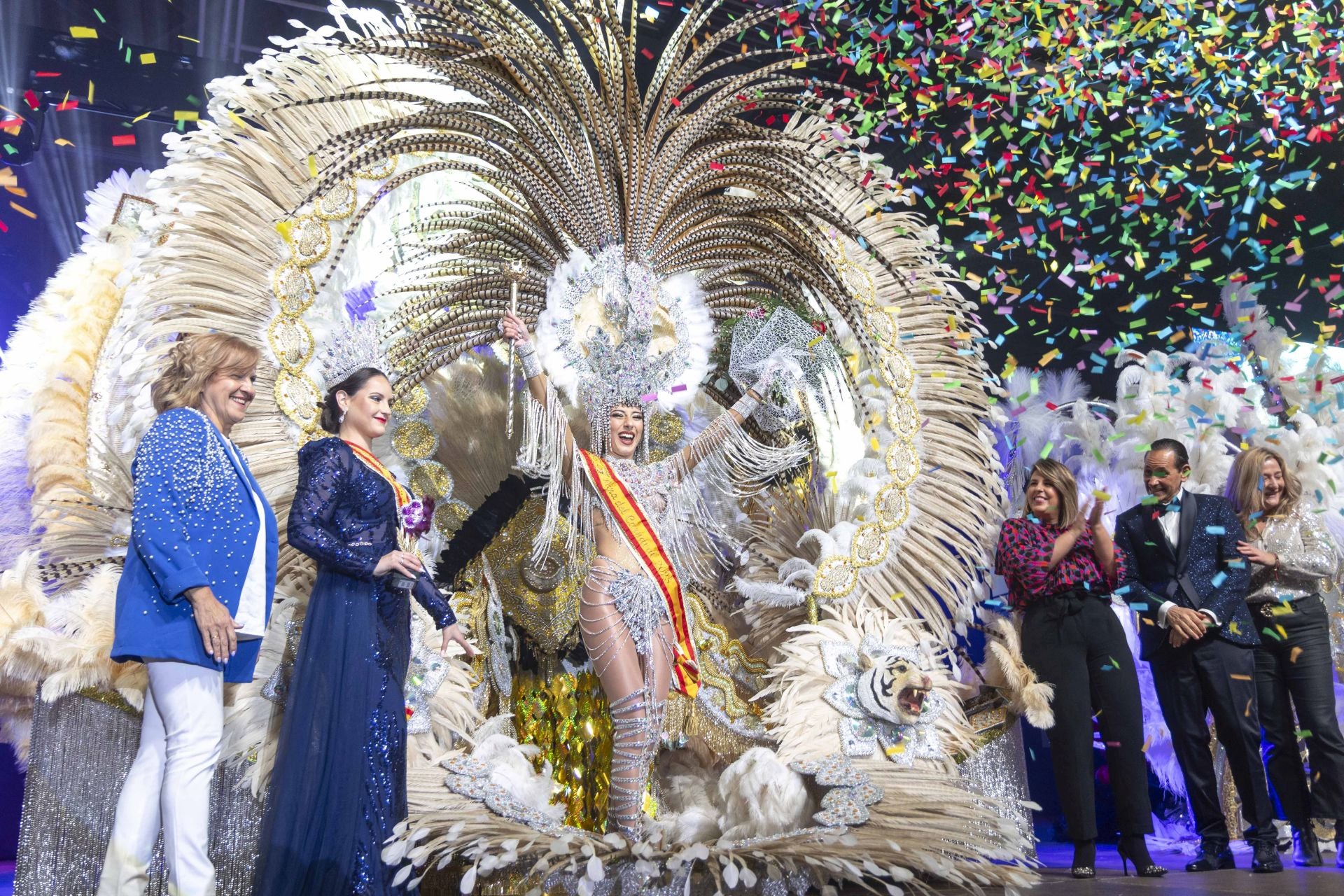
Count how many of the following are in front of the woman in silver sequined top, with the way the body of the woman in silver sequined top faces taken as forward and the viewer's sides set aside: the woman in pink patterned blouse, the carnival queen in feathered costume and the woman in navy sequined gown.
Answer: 3

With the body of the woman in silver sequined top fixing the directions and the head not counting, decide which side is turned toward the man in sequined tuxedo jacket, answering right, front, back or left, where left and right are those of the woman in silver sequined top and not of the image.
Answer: front

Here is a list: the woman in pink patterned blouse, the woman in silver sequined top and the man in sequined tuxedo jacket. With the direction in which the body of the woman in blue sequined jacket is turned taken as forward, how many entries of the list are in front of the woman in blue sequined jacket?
3

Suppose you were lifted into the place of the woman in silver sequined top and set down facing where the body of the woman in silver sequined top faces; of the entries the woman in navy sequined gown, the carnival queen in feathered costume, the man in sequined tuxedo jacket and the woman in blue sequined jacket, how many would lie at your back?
0

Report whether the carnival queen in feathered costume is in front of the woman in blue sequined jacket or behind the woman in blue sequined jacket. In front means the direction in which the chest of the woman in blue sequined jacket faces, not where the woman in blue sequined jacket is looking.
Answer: in front

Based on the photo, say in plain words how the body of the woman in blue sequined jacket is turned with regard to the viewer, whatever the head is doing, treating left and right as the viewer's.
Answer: facing to the right of the viewer

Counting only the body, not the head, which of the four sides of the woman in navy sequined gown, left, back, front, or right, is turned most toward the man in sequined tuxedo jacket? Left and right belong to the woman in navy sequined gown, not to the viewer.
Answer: front

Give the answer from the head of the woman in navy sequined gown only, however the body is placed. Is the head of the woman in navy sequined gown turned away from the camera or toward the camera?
toward the camera

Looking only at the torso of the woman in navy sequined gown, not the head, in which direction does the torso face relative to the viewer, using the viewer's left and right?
facing to the right of the viewer

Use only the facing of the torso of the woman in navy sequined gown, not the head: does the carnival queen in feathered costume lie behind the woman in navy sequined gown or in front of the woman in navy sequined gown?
in front
